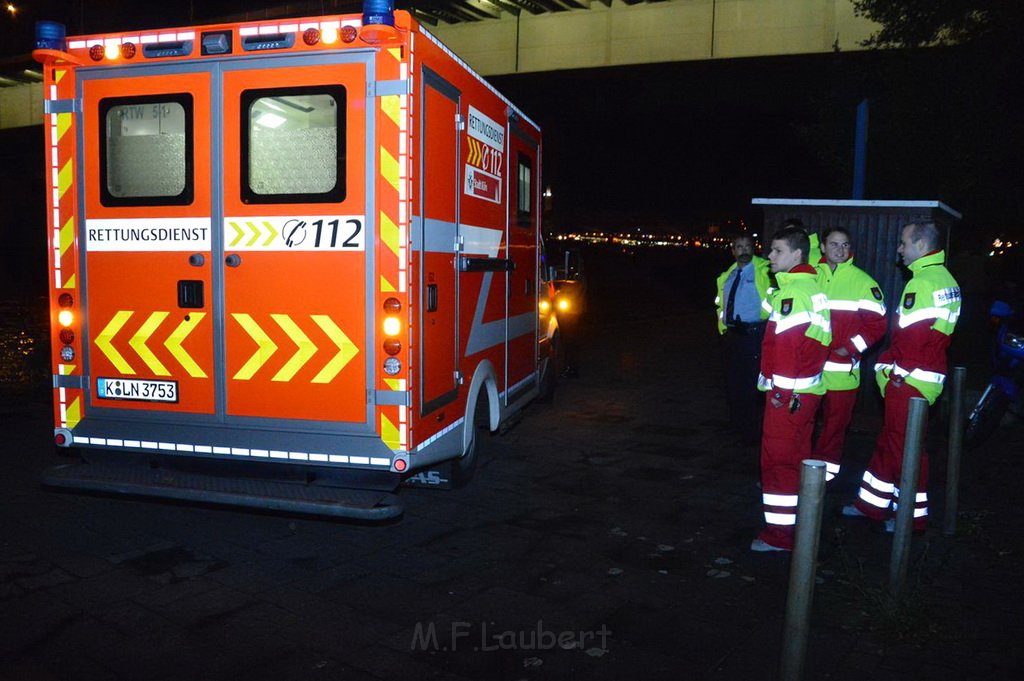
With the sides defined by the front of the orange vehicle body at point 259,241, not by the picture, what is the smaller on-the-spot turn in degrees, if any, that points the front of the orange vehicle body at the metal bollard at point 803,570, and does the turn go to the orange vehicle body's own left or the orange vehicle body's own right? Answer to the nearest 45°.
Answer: approximately 90° to the orange vehicle body's own right

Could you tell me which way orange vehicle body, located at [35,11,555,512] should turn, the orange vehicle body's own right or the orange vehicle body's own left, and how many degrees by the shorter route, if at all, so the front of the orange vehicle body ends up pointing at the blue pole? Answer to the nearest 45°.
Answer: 0° — it already faces it

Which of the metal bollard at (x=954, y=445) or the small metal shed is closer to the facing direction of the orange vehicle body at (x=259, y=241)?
the small metal shed

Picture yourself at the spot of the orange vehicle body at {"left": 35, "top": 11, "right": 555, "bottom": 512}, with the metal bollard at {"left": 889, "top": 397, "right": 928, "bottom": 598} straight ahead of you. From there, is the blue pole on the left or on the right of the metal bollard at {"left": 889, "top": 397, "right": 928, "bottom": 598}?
left

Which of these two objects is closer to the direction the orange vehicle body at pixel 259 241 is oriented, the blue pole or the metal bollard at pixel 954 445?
the blue pole

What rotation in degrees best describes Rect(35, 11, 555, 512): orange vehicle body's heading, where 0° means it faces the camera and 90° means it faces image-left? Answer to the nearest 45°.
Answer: approximately 225°

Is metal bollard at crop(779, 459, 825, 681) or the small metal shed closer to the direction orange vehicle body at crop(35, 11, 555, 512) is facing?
the small metal shed

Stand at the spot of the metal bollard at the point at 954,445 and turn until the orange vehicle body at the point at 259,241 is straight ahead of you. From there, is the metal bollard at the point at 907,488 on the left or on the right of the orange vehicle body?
left
